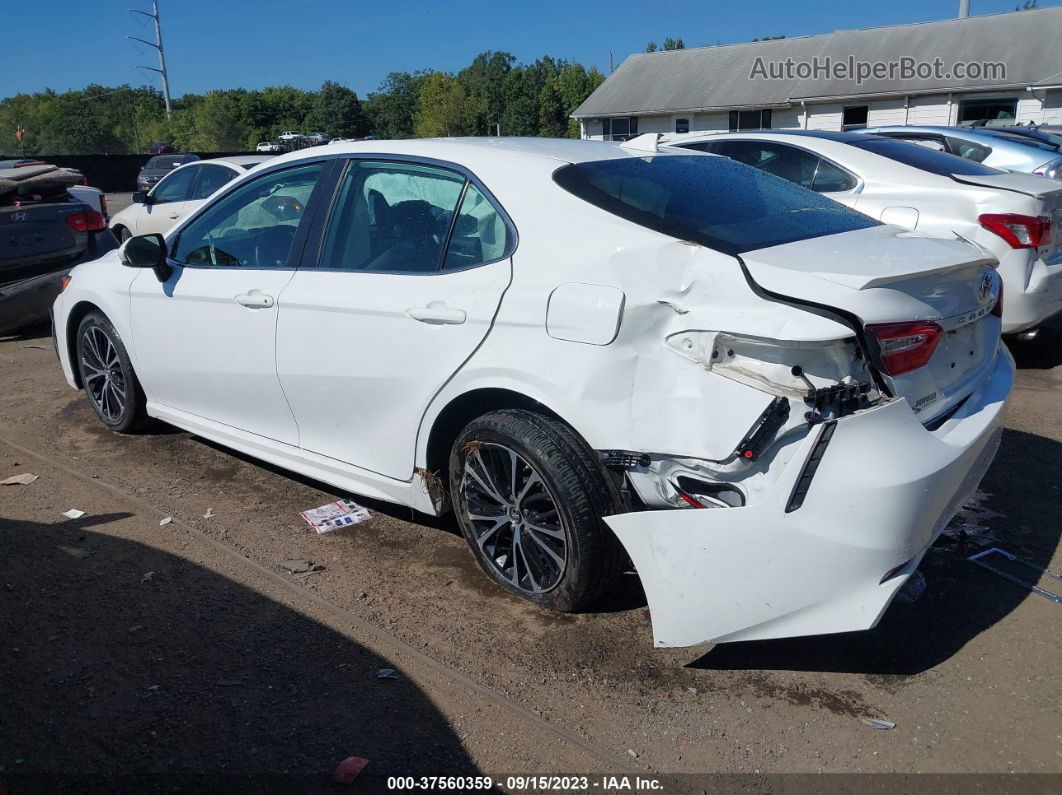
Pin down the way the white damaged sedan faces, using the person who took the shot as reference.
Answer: facing away from the viewer and to the left of the viewer

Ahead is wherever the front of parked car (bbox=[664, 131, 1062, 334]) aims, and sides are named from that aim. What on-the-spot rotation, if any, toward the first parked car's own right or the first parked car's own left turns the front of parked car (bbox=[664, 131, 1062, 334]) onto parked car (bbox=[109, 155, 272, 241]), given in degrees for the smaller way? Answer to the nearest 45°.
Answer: approximately 45° to the first parked car's own left

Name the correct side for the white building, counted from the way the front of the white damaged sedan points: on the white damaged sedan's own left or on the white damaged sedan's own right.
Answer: on the white damaged sedan's own right

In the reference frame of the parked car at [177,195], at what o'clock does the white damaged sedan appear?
The white damaged sedan is roughly at 7 o'clock from the parked car.

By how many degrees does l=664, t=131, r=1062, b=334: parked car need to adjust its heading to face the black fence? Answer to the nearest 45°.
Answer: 0° — it already faces it

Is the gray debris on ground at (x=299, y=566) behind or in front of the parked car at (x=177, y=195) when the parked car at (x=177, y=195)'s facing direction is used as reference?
behind

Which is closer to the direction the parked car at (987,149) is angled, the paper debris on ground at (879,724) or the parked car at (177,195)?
the parked car

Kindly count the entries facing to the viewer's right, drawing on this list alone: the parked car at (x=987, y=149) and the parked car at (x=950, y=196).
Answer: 0

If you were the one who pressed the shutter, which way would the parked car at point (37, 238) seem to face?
facing away from the viewer

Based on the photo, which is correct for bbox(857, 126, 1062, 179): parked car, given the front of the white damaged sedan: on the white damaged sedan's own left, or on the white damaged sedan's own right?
on the white damaged sedan's own right

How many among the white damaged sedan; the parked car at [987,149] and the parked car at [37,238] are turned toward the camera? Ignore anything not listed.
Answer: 0

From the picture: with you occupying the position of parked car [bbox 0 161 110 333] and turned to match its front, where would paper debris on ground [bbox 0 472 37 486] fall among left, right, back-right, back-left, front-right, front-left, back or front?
back

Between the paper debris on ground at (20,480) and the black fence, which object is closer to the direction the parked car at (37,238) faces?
the black fence

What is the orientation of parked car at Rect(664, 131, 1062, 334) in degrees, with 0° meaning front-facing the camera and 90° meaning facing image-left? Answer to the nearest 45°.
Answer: approximately 135°

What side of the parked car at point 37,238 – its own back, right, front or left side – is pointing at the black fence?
front

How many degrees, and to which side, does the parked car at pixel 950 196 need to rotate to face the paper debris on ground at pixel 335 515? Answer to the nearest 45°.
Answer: approximately 90° to its left

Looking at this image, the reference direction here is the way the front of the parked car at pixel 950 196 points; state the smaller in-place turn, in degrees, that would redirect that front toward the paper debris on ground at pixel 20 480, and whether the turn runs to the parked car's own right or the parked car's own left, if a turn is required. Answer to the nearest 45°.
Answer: approximately 90° to the parked car's own left

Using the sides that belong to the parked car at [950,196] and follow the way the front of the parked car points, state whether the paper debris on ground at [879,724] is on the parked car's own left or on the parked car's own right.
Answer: on the parked car's own left
